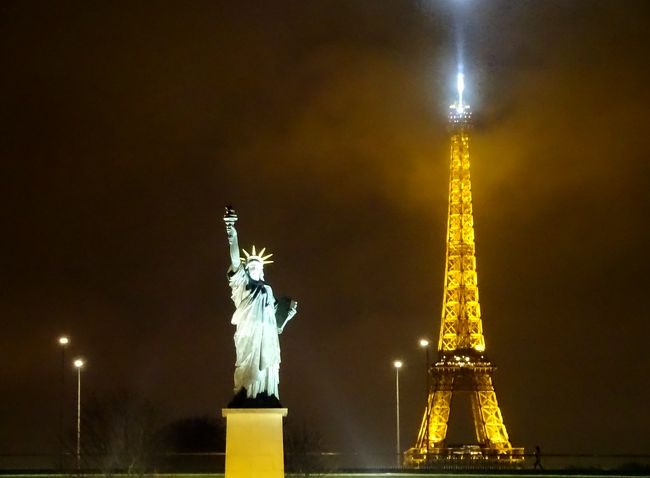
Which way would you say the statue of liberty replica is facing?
toward the camera
